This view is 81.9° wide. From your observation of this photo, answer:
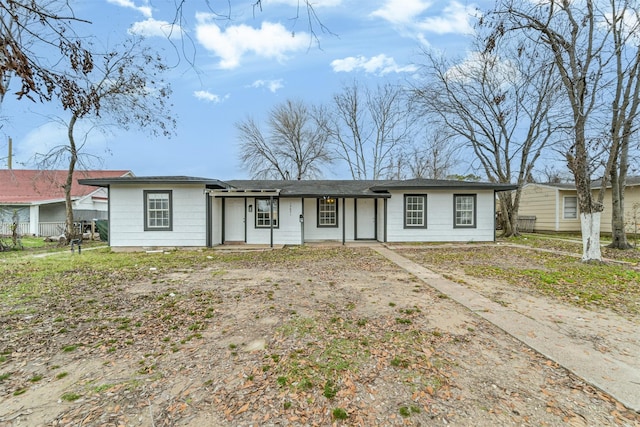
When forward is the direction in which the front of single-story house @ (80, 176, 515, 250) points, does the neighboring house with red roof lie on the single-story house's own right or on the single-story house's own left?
on the single-story house's own right

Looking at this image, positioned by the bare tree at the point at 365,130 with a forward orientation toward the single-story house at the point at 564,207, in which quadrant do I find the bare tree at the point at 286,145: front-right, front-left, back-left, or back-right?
back-right

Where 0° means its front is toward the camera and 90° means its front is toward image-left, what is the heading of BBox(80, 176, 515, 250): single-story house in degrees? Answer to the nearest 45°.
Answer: approximately 0°

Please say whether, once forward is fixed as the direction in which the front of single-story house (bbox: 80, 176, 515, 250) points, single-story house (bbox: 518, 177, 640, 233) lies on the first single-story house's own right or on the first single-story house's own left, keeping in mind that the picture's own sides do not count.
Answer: on the first single-story house's own left

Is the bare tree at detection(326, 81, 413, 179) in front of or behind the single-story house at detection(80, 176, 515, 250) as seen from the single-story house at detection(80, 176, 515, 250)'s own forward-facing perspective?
behind

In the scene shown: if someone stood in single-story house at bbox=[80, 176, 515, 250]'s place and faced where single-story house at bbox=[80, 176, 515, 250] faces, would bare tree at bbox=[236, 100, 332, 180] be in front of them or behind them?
behind

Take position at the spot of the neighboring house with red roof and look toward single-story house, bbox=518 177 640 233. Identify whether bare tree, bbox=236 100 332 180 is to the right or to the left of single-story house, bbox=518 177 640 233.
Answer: left
